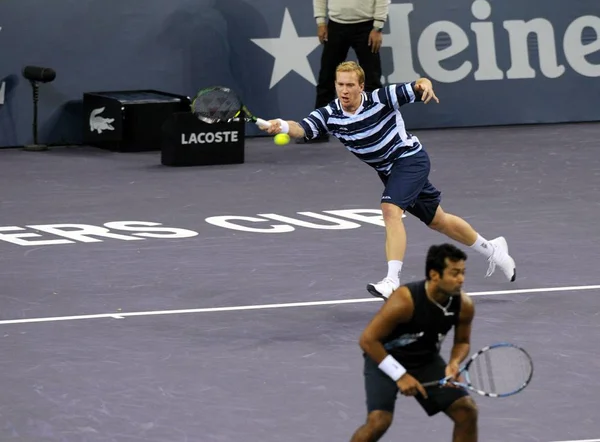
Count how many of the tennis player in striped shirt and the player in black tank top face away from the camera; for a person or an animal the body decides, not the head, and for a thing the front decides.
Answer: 0

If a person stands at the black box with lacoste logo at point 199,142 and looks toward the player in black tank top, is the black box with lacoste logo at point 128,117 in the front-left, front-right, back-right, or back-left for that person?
back-right

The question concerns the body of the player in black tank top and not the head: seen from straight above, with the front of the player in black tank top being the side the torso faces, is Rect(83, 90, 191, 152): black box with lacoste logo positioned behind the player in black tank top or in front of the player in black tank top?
behind

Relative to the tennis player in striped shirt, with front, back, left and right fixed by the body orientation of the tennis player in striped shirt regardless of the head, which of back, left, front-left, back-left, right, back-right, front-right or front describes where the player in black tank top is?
front-left

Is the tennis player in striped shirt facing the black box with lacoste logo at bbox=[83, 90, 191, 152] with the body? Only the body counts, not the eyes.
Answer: no

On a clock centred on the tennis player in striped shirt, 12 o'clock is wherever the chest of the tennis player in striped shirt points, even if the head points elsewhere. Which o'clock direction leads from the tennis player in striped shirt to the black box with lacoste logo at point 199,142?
The black box with lacoste logo is roughly at 4 o'clock from the tennis player in striped shirt.

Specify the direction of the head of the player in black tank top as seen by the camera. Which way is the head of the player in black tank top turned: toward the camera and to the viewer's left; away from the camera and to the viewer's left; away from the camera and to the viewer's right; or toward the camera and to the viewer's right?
toward the camera and to the viewer's right

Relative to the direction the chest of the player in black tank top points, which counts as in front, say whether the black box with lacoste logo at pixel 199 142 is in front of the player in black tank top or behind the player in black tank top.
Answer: behind

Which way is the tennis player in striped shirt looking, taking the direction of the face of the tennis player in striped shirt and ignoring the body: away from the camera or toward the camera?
toward the camera

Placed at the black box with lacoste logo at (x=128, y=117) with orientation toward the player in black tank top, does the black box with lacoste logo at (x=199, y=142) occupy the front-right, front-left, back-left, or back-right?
front-left

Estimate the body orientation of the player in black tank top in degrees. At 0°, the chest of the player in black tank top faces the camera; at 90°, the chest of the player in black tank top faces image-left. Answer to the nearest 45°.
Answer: approximately 315°

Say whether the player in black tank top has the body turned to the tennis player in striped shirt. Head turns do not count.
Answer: no
